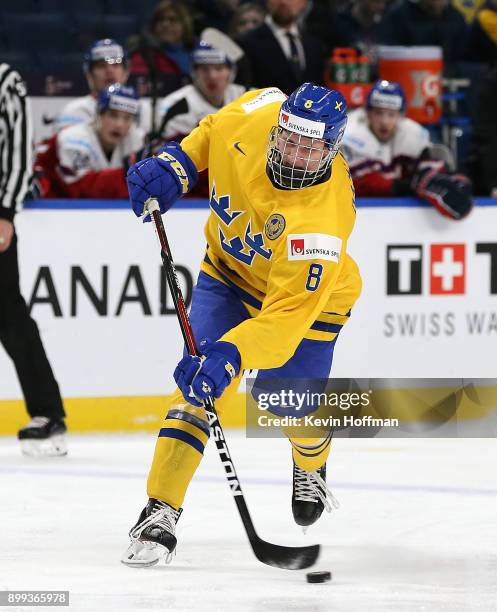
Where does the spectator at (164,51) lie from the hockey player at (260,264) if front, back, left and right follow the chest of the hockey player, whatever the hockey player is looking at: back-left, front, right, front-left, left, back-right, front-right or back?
back-right

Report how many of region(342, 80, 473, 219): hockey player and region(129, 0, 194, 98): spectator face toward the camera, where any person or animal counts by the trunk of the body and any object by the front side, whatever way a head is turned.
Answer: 2

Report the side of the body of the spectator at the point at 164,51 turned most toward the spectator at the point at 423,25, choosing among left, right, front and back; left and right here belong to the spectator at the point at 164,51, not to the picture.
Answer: left

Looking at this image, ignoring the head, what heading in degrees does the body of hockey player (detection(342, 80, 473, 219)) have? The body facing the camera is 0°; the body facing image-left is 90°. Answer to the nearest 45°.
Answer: approximately 0°

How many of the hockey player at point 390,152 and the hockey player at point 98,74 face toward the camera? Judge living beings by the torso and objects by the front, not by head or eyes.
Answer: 2

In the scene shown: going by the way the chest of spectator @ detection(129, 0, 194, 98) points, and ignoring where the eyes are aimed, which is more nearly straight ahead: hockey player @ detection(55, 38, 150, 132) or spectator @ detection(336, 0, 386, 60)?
the hockey player

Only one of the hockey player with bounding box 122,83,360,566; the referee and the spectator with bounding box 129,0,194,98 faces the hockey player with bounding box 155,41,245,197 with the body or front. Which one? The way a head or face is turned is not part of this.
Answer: the spectator

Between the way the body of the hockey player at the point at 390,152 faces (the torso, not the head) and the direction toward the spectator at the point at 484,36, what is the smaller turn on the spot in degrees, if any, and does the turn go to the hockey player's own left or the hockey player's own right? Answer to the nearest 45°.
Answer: approximately 180°

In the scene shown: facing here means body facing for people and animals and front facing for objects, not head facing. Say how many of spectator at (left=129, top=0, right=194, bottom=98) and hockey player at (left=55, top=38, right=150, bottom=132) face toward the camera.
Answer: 2

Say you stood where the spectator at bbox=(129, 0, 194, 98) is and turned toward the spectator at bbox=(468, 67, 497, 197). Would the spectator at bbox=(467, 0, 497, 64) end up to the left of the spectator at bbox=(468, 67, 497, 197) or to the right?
left

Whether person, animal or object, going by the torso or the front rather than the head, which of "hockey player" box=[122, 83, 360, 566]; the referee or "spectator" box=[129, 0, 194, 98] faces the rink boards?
the spectator

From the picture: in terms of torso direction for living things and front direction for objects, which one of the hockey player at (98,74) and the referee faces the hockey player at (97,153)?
the hockey player at (98,74)
